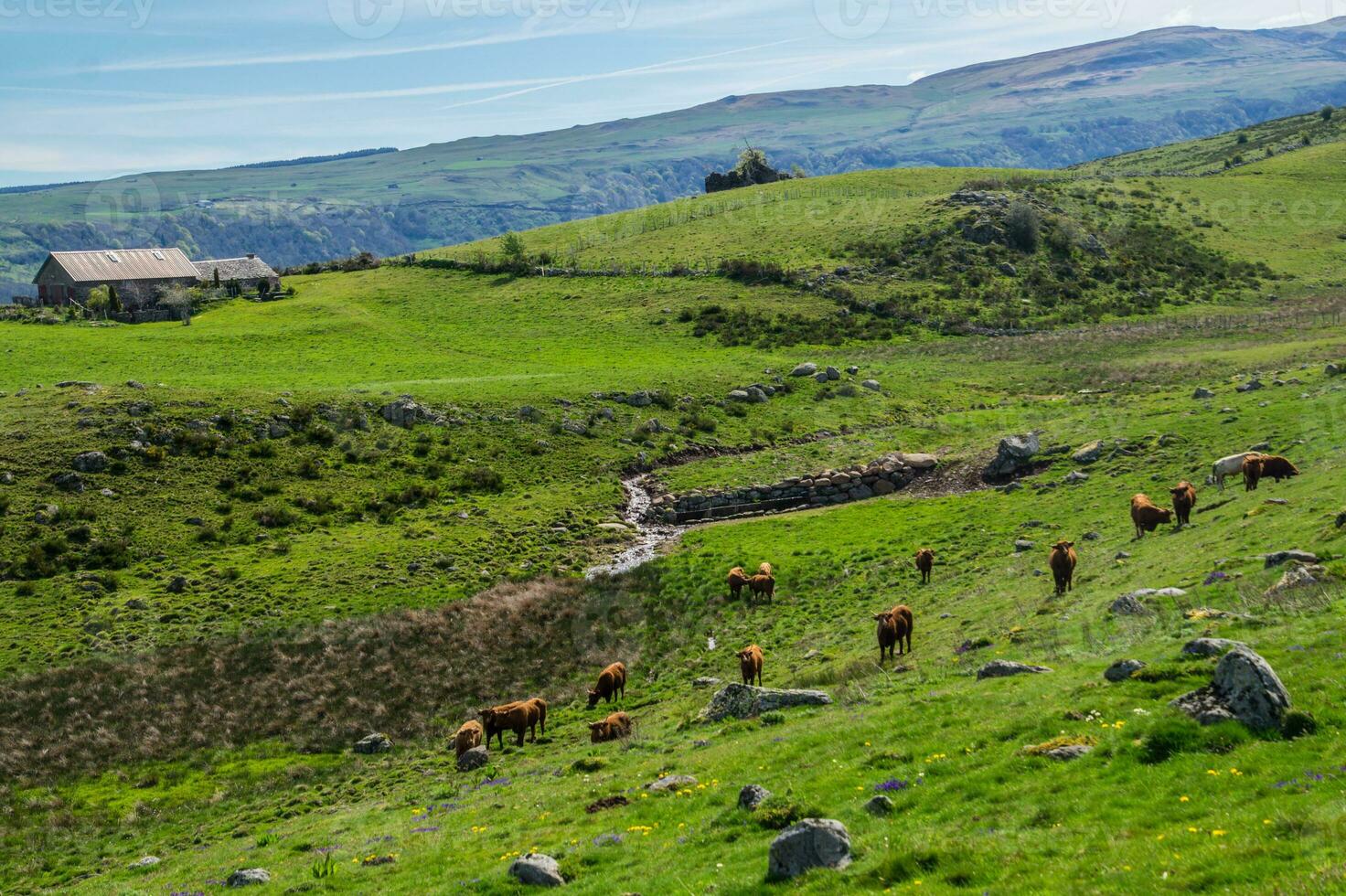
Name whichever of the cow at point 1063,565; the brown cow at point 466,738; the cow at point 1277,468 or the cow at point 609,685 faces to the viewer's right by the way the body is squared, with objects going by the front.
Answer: the cow at point 1277,468

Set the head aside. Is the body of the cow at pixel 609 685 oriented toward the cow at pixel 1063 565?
no

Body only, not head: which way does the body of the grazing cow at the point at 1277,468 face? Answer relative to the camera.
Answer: to the viewer's right

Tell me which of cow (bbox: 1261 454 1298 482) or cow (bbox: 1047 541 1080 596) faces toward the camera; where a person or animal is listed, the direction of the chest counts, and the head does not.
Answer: cow (bbox: 1047 541 1080 596)

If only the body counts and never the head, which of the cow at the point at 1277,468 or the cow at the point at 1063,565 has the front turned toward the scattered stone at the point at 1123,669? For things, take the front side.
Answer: the cow at the point at 1063,565

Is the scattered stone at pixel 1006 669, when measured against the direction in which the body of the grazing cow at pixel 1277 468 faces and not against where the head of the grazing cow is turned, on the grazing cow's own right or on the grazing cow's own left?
on the grazing cow's own right

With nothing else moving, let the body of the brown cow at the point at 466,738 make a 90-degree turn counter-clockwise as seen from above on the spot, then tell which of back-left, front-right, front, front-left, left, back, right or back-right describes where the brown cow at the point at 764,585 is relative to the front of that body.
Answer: left

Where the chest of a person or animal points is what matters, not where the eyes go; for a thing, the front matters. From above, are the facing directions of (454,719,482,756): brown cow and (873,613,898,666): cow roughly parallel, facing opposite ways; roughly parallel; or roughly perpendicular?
roughly parallel

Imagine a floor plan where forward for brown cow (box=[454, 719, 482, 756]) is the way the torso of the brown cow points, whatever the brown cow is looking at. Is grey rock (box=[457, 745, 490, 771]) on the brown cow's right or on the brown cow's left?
on the brown cow's left

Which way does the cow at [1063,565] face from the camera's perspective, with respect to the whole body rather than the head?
toward the camera

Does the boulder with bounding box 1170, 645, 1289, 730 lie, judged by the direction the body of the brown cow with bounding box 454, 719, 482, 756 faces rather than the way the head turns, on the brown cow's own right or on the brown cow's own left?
on the brown cow's own left

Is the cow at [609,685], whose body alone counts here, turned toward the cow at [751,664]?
no

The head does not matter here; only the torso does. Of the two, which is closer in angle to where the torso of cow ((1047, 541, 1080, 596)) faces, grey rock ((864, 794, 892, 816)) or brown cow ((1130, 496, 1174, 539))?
the grey rock

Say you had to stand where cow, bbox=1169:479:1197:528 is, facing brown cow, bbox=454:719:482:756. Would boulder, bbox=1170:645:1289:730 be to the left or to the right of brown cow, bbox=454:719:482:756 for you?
left

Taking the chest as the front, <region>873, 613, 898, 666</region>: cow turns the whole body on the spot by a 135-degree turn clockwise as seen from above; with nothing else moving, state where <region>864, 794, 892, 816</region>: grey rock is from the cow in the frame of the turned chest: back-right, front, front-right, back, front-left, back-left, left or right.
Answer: back

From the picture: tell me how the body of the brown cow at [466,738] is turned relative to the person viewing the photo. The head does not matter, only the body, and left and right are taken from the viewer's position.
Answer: facing the viewer and to the left of the viewer
